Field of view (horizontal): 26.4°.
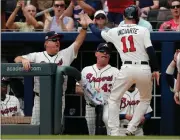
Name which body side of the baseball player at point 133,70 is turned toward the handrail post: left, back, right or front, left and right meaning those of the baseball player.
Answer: left

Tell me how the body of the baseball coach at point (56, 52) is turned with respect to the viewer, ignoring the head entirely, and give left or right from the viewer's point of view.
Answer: facing the viewer

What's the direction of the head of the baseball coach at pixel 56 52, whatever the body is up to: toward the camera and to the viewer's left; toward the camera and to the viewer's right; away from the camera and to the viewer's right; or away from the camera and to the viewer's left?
toward the camera and to the viewer's right

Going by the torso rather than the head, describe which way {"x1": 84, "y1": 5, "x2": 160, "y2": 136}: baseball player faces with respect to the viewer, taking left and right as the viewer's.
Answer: facing away from the viewer

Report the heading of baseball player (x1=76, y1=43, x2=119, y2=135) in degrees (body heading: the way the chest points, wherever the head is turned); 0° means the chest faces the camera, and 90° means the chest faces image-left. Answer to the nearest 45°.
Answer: approximately 0°
